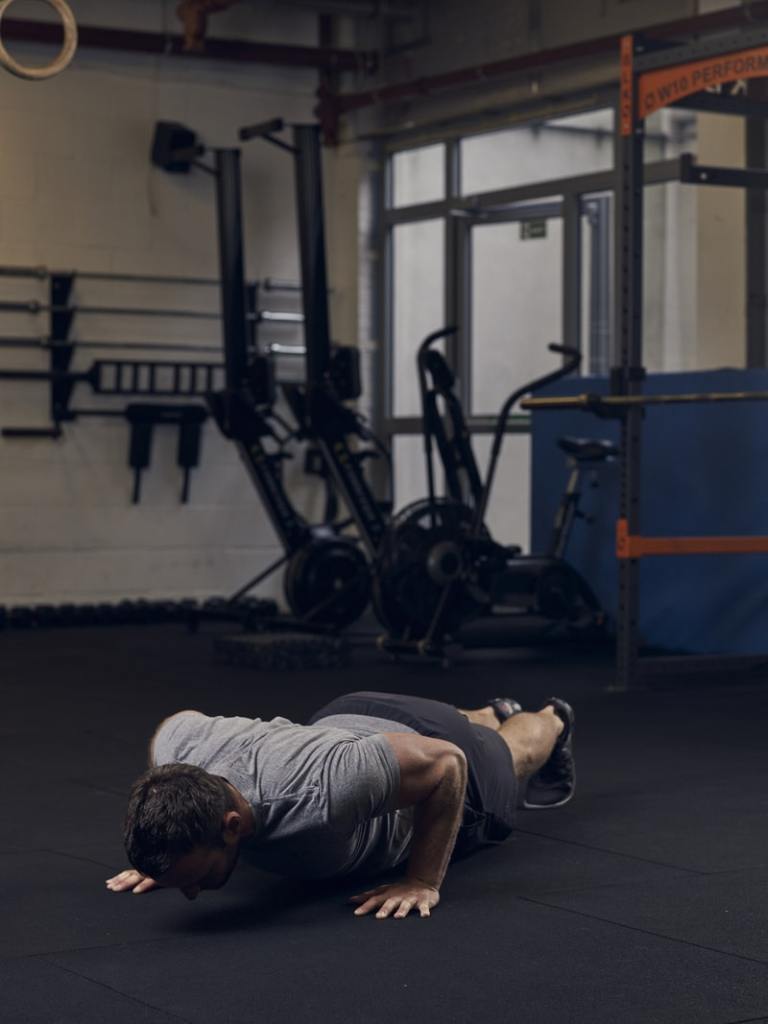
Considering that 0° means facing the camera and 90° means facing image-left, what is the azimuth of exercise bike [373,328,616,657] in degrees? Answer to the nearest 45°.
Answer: approximately 45°

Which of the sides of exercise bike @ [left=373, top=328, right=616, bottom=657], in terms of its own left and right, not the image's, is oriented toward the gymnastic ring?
front

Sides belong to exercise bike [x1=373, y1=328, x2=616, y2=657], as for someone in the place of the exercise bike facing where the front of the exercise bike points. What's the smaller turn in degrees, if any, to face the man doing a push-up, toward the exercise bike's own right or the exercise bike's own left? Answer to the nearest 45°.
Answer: approximately 45° to the exercise bike's own left

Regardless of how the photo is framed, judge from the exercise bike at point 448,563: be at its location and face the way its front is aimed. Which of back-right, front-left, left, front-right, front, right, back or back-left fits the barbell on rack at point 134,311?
right

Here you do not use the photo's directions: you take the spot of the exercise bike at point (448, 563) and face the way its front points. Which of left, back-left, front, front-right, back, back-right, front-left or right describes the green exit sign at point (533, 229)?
back-right
